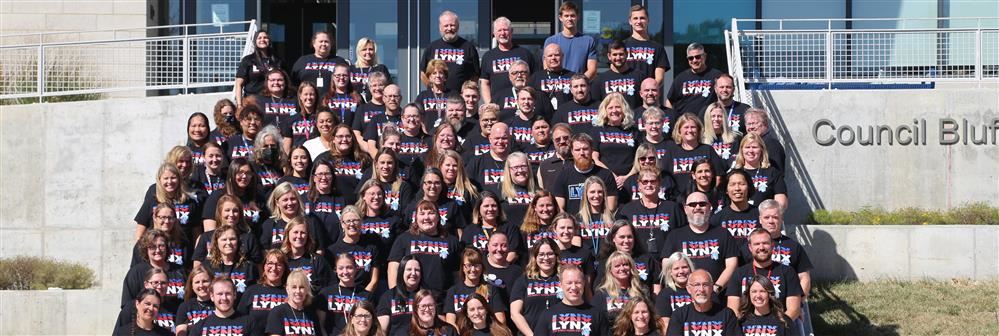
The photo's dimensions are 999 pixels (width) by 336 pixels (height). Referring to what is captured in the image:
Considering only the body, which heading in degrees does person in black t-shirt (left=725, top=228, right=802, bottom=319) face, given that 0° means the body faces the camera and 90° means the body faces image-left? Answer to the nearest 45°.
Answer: approximately 0°

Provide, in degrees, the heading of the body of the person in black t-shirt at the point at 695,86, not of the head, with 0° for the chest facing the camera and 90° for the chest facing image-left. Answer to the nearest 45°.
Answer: approximately 0°
